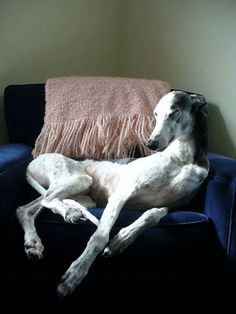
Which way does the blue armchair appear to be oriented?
toward the camera
